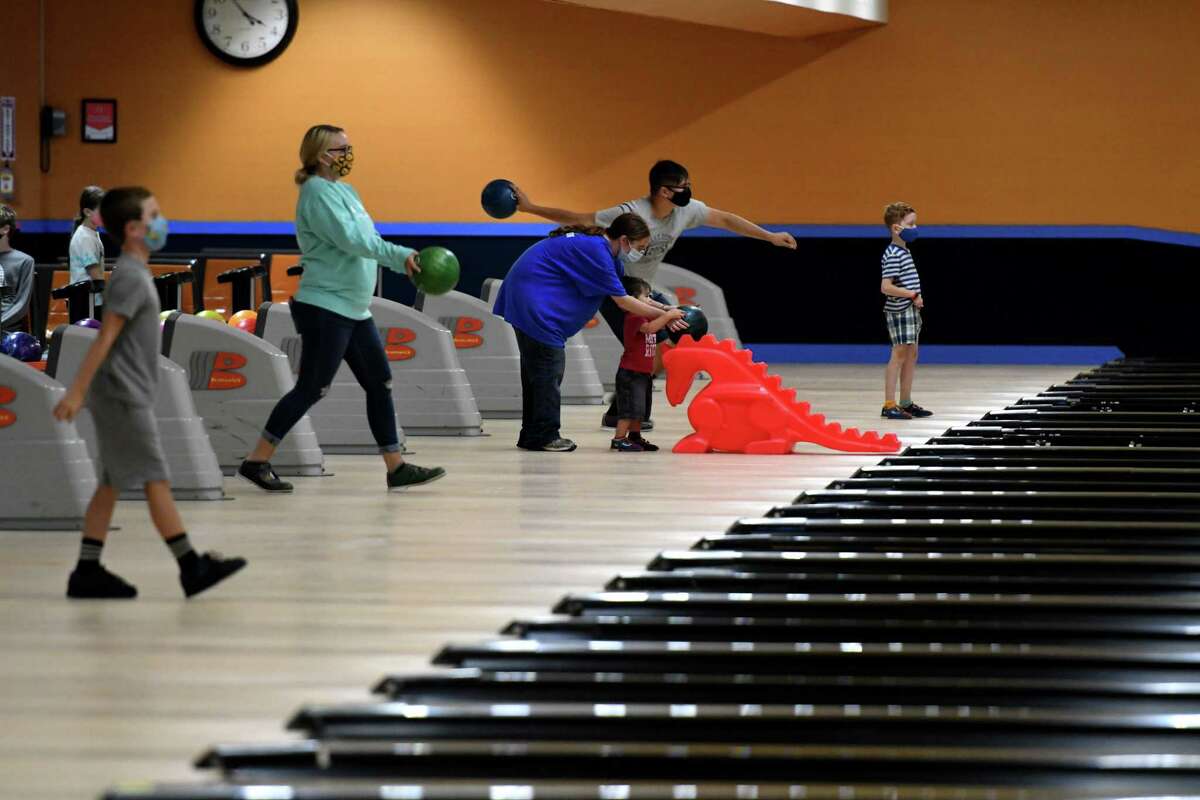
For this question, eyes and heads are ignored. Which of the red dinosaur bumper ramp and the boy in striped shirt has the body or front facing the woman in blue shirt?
the red dinosaur bumper ramp

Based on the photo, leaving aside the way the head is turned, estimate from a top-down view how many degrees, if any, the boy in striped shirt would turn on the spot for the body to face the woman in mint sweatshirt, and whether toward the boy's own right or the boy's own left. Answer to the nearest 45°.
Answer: approximately 135° to the boy's own right

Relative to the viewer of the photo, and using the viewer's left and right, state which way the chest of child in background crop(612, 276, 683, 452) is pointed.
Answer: facing to the right of the viewer

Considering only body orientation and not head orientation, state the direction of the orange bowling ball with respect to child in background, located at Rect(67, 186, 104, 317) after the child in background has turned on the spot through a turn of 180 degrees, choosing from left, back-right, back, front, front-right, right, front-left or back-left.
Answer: back-left

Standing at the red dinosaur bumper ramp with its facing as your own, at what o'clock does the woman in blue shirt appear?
The woman in blue shirt is roughly at 12 o'clock from the red dinosaur bumper ramp.

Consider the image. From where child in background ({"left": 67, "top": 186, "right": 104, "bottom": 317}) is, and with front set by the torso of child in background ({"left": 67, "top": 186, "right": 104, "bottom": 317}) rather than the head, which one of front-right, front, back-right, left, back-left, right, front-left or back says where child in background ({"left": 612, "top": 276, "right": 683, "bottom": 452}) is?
front-right

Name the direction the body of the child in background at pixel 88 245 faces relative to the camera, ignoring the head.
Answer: to the viewer's right

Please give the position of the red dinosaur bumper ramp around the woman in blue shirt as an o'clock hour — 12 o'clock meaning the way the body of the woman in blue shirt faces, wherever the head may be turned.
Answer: The red dinosaur bumper ramp is roughly at 12 o'clock from the woman in blue shirt.

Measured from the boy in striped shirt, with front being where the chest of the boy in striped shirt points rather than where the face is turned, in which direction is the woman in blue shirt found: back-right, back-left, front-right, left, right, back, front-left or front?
back-right

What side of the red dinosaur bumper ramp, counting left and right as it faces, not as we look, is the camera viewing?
left

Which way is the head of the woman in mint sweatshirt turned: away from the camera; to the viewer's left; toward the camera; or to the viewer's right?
to the viewer's right

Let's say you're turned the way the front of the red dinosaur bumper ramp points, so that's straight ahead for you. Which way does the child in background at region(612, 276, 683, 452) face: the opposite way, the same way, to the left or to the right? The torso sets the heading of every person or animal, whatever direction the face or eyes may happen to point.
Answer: the opposite way
